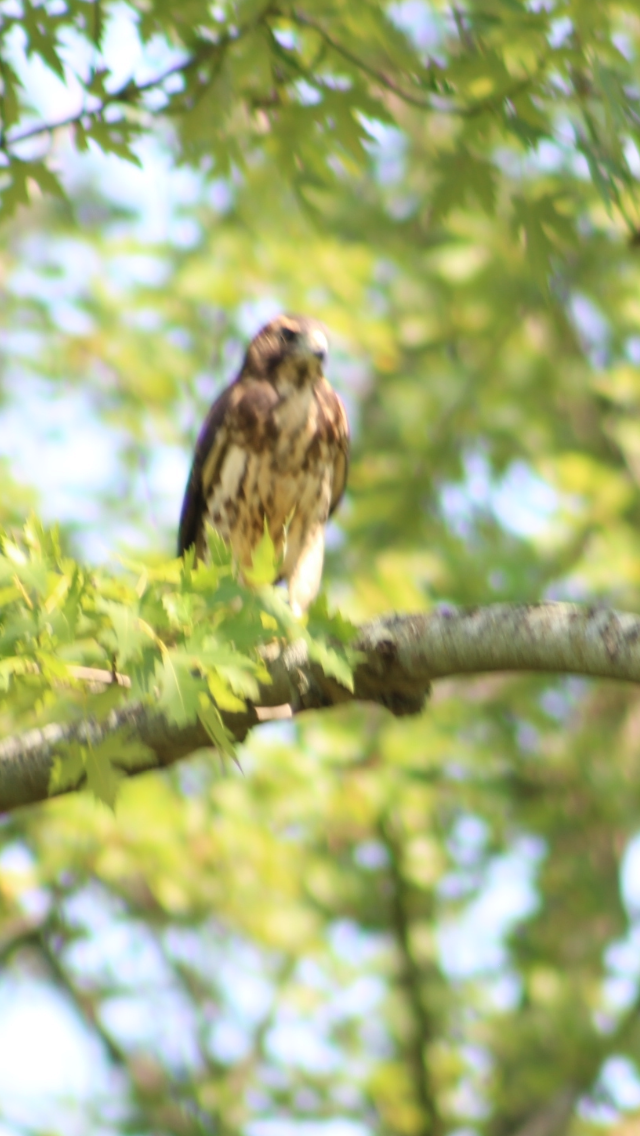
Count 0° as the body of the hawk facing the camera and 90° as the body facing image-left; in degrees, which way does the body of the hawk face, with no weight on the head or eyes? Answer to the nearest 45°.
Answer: approximately 315°
